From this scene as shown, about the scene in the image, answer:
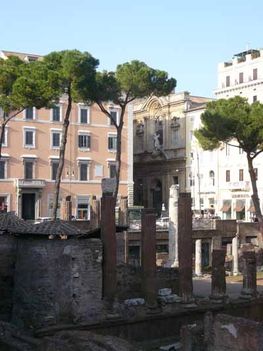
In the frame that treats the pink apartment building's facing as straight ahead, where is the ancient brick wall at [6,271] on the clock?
The ancient brick wall is roughly at 12 o'clock from the pink apartment building.

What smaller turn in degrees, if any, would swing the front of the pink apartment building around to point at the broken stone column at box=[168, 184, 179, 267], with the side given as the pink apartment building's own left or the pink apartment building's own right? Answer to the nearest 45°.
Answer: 0° — it already faces it

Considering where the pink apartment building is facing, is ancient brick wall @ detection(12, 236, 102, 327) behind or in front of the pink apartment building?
in front

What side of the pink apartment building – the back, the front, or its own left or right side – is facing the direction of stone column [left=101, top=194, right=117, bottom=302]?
front

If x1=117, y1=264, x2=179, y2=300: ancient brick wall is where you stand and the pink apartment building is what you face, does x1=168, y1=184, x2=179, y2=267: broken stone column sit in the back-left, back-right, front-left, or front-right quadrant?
front-right

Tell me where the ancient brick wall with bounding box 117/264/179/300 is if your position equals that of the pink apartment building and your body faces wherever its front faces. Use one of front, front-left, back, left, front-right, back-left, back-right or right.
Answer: front

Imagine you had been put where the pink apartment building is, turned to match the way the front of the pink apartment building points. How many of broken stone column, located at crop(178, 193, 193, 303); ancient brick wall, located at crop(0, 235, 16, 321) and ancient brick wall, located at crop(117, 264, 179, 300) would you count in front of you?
3

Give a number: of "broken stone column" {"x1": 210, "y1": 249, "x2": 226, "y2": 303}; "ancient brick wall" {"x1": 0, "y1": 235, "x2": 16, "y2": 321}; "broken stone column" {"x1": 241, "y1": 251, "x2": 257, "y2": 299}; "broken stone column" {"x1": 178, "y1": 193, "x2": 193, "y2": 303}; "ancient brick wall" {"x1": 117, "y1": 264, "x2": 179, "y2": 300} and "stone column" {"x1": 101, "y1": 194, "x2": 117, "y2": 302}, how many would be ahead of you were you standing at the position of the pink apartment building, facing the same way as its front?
6

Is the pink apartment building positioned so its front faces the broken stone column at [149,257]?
yes

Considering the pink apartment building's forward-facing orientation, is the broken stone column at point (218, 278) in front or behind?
in front

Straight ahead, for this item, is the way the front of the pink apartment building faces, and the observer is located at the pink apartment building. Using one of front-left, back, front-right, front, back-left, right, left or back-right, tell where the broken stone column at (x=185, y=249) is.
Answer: front

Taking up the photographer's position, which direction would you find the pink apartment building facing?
facing the viewer

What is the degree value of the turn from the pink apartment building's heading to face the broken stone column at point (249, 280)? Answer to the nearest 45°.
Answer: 0° — it already faces it

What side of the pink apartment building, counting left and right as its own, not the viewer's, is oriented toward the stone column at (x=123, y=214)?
front
